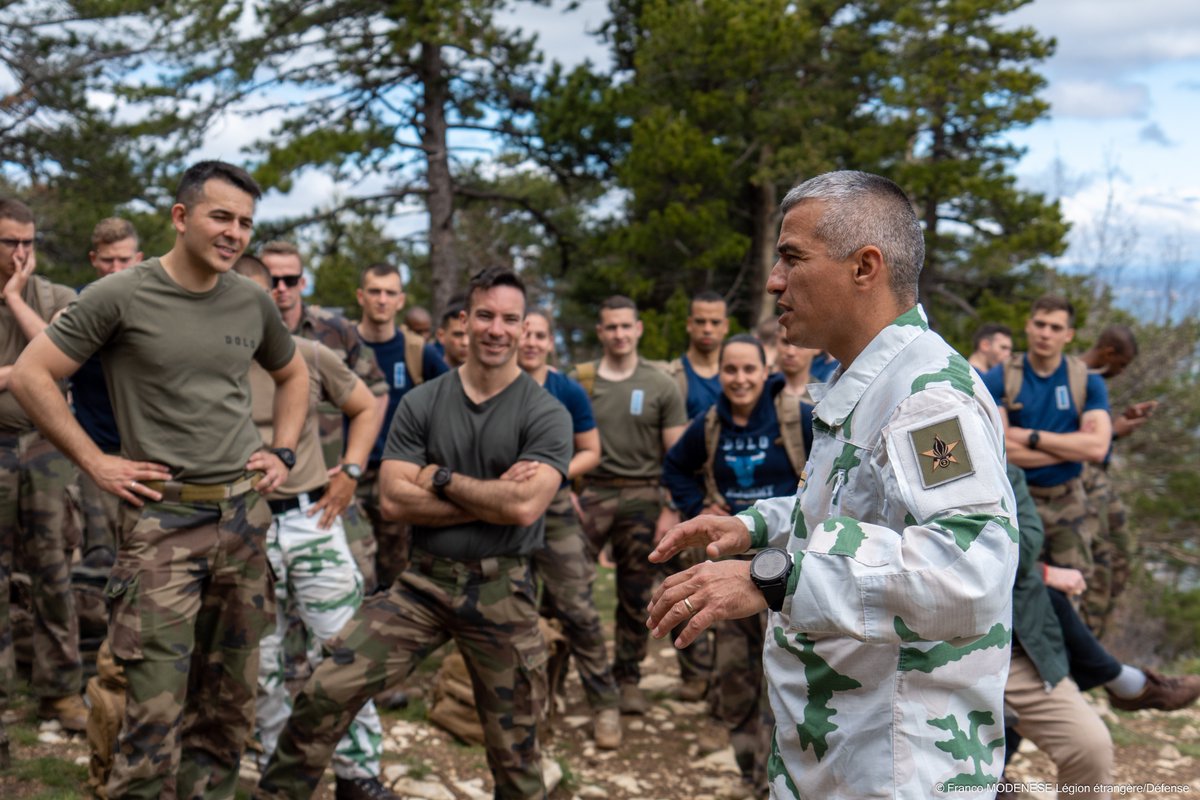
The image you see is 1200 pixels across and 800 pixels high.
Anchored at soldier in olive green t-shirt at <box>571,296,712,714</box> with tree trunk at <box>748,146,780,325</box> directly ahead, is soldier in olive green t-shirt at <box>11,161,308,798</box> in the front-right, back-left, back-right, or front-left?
back-left

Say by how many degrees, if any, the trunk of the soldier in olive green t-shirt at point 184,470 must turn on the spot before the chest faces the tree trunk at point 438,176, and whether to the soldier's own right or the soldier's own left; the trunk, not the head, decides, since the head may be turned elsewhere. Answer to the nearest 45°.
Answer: approximately 135° to the soldier's own left

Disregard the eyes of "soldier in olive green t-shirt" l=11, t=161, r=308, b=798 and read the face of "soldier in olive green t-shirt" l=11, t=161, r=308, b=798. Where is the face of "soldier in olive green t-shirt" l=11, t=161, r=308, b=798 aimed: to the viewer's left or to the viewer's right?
to the viewer's right

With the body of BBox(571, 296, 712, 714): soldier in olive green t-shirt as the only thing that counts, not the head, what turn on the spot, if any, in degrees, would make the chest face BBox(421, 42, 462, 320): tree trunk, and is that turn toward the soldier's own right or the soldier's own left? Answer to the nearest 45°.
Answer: approximately 180°

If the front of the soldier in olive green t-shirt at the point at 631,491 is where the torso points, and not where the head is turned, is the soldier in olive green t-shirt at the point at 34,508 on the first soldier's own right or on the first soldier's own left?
on the first soldier's own right

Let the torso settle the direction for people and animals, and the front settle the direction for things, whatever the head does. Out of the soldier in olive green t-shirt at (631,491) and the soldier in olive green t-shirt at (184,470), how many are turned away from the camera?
0

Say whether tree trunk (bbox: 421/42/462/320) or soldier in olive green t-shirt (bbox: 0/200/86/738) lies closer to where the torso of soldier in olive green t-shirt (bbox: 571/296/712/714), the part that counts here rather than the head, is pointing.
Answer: the soldier in olive green t-shirt

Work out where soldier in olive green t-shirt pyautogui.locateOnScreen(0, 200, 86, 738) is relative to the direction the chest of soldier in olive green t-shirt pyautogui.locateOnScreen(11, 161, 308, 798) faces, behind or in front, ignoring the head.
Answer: behind

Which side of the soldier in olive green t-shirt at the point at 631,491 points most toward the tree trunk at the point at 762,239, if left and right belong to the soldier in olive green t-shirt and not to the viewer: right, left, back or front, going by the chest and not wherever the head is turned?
back
